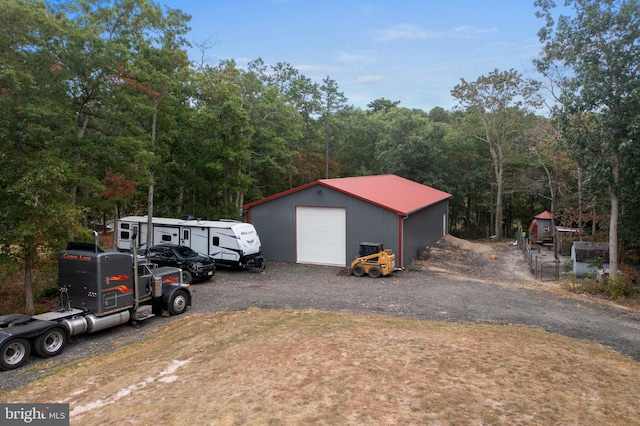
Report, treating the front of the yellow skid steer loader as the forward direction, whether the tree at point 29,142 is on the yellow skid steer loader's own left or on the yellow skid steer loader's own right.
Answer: on the yellow skid steer loader's own left

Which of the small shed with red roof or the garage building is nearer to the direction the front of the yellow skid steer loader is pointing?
the garage building

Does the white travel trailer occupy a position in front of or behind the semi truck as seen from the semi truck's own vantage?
in front

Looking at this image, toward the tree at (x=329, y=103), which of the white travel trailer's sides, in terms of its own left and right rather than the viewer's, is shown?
left

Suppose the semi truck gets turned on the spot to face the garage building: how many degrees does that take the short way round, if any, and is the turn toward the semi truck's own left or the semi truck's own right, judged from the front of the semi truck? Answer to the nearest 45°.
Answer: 0° — it already faces it

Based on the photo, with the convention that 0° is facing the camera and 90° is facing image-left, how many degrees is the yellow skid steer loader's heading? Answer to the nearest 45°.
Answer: approximately 135°

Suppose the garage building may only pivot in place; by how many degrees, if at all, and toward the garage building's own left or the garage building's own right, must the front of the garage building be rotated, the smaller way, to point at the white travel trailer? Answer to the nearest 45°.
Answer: approximately 45° to the garage building's own right

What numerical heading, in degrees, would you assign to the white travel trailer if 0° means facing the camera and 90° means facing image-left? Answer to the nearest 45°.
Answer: approximately 315°

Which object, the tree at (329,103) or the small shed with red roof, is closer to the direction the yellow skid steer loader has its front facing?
the tree

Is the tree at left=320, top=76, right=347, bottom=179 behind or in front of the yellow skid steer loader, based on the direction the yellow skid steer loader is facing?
in front

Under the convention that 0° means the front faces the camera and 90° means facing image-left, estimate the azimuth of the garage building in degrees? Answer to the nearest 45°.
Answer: approximately 45°

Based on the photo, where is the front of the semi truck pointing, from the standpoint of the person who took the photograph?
facing away from the viewer and to the right of the viewer
